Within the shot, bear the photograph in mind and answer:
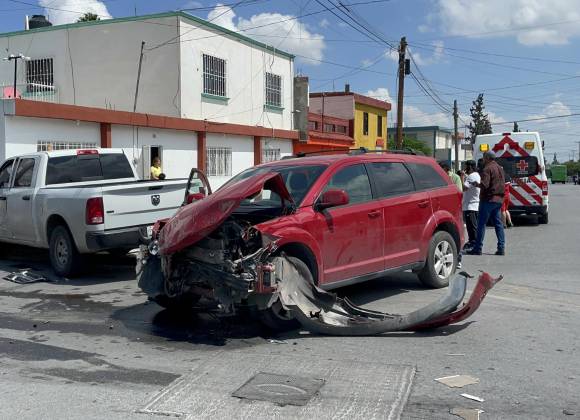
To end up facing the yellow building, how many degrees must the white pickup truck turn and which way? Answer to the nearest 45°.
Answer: approximately 90° to its right

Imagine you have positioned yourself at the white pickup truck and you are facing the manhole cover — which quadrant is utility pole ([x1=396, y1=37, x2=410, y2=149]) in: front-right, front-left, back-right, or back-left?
back-left

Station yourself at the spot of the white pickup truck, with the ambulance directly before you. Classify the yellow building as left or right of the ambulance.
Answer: left

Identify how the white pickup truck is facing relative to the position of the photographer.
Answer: facing away from the viewer and to the left of the viewer

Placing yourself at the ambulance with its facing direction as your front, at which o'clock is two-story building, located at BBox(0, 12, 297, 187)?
The two-story building is roughly at 9 o'clock from the ambulance.

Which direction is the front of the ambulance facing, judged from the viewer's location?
facing away from the viewer

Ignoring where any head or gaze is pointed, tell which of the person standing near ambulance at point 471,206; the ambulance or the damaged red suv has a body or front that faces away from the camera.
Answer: the ambulance

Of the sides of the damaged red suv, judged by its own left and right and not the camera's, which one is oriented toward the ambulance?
back
